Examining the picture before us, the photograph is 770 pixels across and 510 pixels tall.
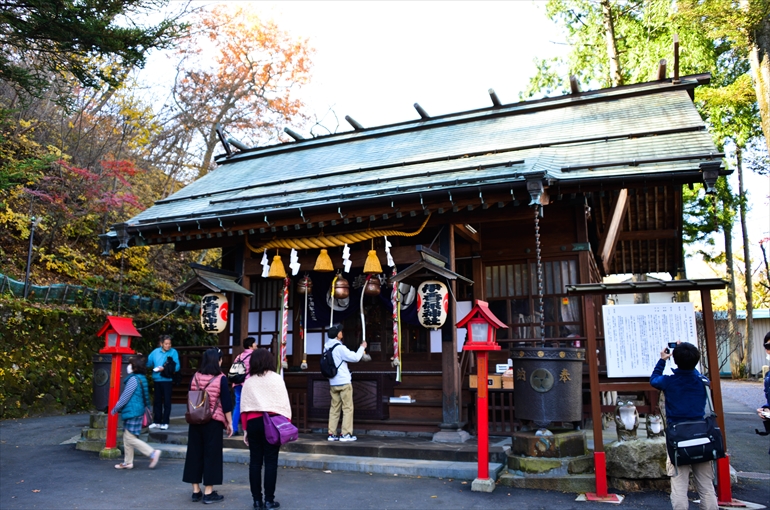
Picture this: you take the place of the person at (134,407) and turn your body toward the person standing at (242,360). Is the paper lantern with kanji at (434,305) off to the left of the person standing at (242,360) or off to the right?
right

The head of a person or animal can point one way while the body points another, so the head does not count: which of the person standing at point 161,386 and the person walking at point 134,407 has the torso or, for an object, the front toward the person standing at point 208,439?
the person standing at point 161,386

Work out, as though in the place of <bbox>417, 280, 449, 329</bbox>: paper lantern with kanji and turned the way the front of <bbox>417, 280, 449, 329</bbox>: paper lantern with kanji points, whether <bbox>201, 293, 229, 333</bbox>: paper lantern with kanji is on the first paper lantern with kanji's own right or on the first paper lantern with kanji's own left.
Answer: on the first paper lantern with kanji's own right

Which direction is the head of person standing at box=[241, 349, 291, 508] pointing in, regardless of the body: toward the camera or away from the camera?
away from the camera

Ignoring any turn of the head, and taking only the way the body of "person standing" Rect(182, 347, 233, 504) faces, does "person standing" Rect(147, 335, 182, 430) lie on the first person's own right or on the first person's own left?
on the first person's own left

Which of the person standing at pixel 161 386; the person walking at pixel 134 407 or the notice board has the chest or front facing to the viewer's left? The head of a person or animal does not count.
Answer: the person walking at pixel 134 407

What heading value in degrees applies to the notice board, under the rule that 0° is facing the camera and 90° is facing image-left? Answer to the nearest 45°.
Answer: approximately 0°

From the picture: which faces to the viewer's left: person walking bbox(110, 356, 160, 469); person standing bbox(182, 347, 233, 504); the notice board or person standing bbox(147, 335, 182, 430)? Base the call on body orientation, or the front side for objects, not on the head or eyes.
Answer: person walking bbox(110, 356, 160, 469)

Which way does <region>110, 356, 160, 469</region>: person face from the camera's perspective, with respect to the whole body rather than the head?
to the viewer's left

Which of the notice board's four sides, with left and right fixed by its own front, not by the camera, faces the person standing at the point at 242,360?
right
